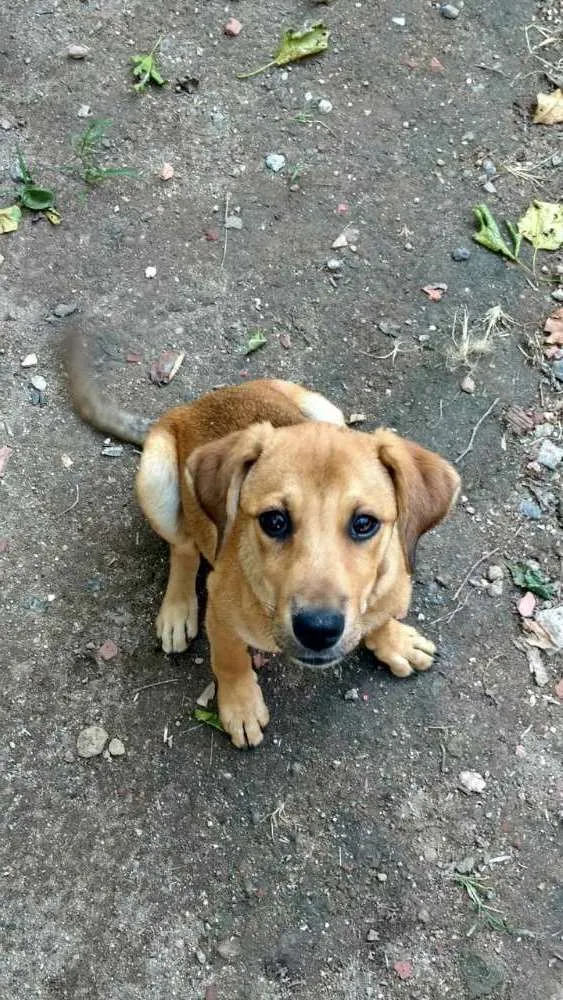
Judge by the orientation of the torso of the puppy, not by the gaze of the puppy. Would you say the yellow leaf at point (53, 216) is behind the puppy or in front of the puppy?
behind

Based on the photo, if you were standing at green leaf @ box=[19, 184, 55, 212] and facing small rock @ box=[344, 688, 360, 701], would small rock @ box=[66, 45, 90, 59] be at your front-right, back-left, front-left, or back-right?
back-left

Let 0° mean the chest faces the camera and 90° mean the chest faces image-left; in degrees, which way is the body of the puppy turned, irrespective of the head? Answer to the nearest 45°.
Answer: approximately 315°

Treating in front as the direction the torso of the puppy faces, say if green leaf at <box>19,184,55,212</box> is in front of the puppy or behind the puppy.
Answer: behind

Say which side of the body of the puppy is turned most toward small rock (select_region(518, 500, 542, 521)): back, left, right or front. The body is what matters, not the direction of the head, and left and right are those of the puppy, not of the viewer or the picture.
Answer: left

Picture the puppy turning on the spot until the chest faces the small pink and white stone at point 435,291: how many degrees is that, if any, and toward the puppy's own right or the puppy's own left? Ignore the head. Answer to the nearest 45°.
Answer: approximately 135° to the puppy's own left

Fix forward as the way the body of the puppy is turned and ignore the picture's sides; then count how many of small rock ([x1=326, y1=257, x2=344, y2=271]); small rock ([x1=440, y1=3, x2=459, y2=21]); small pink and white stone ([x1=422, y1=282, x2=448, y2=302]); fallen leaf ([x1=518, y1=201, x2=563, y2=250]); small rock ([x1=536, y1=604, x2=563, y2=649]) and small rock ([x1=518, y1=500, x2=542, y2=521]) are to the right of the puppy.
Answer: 0

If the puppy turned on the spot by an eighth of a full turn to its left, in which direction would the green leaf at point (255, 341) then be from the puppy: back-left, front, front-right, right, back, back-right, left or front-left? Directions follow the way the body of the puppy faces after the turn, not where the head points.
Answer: left

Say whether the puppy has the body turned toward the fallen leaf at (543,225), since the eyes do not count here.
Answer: no

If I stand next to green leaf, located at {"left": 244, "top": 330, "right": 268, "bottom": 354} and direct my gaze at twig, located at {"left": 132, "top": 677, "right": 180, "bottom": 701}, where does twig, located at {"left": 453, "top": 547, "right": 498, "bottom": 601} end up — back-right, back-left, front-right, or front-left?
front-left

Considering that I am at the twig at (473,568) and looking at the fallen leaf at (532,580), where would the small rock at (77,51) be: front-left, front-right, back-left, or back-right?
back-left

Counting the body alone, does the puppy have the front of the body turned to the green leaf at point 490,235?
no

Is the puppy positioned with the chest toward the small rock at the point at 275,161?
no
